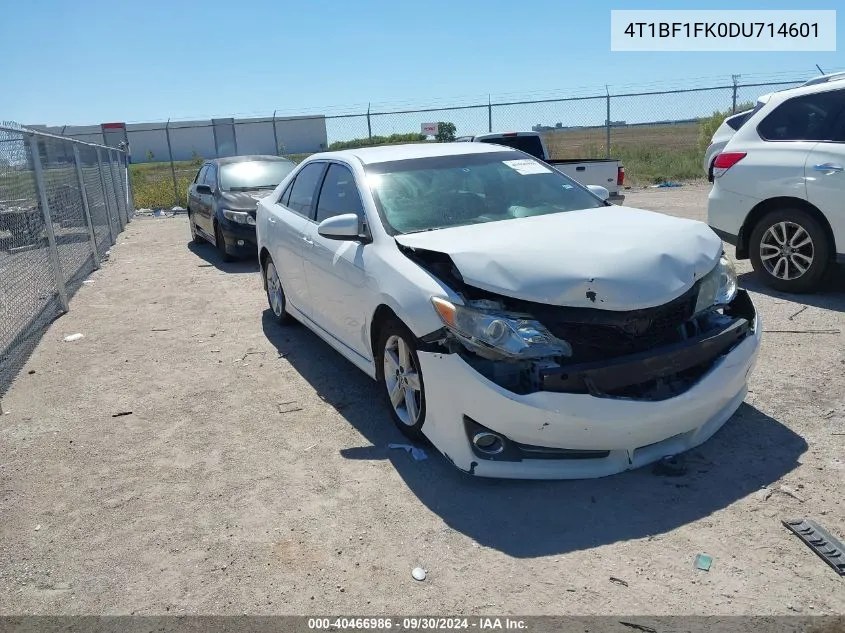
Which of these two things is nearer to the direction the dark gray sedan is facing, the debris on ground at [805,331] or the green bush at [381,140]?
the debris on ground

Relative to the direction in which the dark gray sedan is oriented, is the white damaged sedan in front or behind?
in front

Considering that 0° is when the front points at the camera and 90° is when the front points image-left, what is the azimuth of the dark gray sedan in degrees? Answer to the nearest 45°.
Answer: approximately 315°

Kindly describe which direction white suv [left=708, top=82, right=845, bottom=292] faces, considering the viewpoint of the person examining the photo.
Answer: facing to the right of the viewer

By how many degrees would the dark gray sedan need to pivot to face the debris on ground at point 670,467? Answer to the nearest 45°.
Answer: approximately 45° to its right

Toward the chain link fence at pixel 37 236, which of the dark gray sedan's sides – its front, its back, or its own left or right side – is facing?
right

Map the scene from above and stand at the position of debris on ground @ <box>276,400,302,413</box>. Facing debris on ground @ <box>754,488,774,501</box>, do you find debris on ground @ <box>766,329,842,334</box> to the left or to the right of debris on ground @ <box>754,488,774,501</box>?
left

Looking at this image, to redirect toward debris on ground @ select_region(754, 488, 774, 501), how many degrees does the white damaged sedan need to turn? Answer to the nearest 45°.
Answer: approximately 45° to its left

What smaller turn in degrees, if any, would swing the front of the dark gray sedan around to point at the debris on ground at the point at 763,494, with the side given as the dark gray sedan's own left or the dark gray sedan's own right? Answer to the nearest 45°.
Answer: approximately 45° to the dark gray sedan's own right
